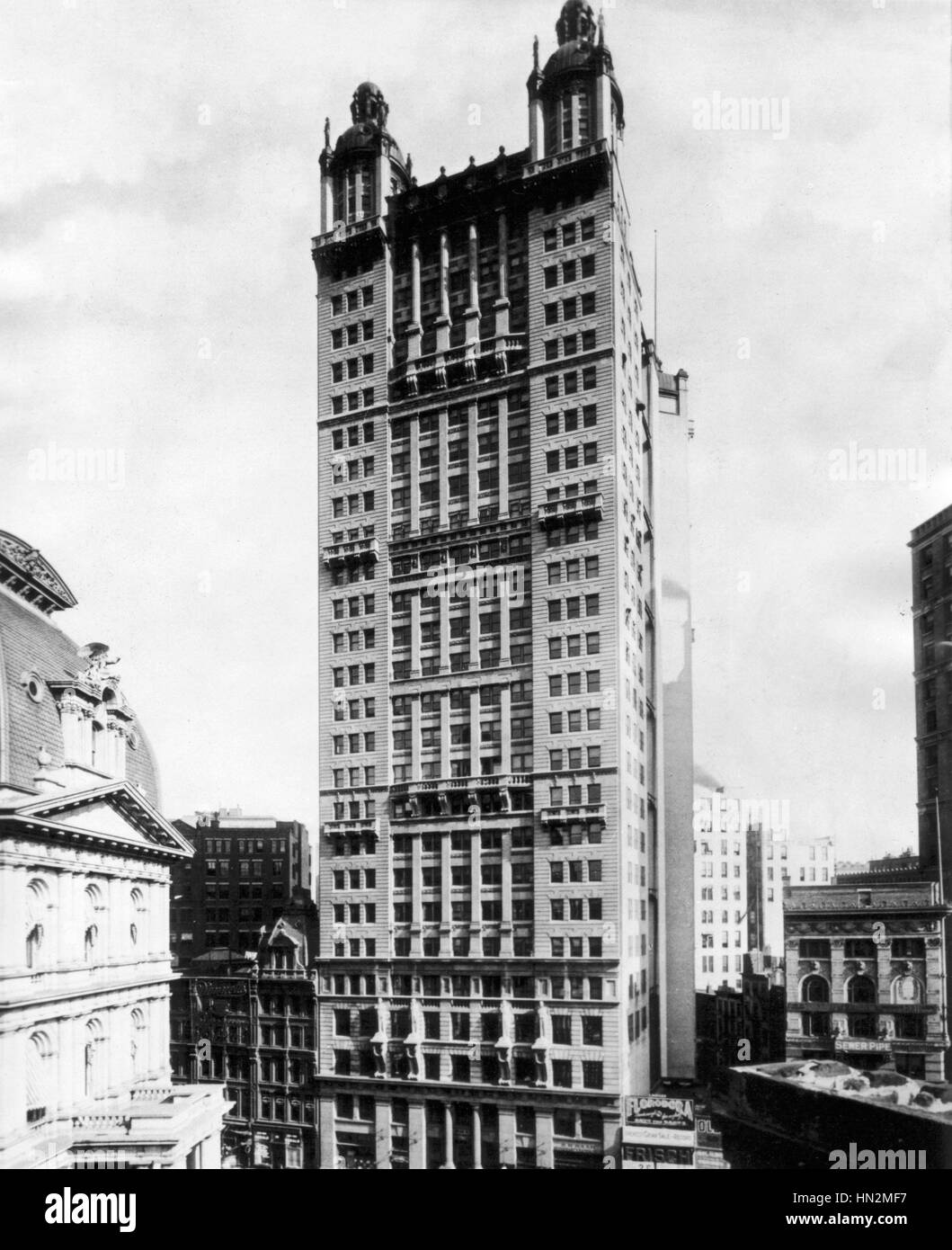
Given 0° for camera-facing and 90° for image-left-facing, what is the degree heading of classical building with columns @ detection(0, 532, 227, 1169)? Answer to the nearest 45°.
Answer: approximately 315°
